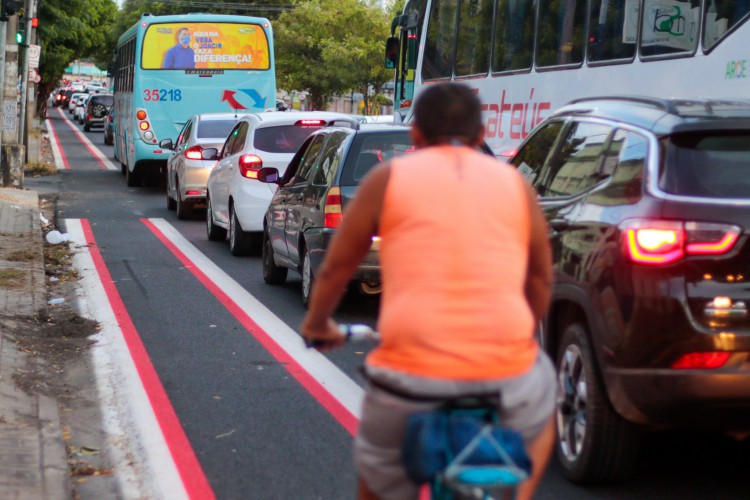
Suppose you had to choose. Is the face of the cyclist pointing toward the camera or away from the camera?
away from the camera

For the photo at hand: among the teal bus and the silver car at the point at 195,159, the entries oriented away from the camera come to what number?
2

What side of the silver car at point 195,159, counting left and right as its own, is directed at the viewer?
back

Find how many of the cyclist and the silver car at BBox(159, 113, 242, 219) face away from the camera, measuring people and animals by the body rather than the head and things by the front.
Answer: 2

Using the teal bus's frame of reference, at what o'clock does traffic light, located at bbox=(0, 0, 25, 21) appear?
The traffic light is roughly at 7 o'clock from the teal bus.

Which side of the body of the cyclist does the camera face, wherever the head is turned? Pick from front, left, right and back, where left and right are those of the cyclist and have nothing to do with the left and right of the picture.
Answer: back

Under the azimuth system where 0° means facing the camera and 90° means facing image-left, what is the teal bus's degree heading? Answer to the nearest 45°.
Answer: approximately 180°

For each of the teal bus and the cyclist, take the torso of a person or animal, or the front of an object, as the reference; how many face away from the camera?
2

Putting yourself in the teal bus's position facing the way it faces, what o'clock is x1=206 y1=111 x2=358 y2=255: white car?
The white car is roughly at 6 o'clock from the teal bus.

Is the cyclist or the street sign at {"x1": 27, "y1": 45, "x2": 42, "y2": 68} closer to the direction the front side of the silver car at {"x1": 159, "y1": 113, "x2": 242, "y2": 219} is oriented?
the street sign

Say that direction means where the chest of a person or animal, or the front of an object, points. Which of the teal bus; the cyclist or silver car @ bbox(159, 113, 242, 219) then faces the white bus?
the cyclist

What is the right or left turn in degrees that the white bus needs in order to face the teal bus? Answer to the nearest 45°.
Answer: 0° — it already faces it
